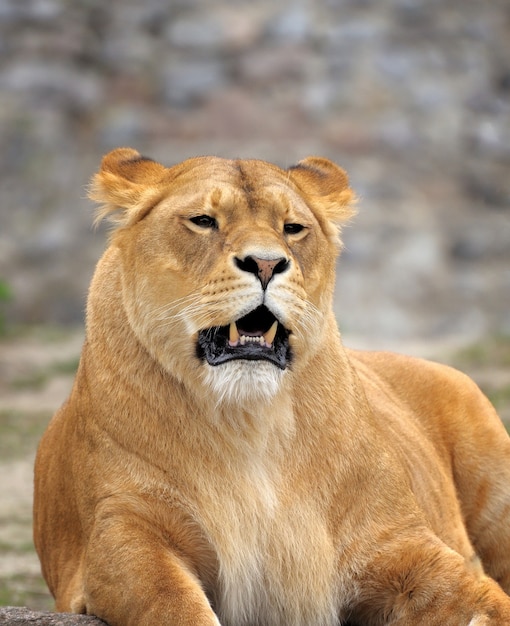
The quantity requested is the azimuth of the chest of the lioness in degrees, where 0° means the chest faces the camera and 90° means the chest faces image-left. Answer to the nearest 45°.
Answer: approximately 45°
